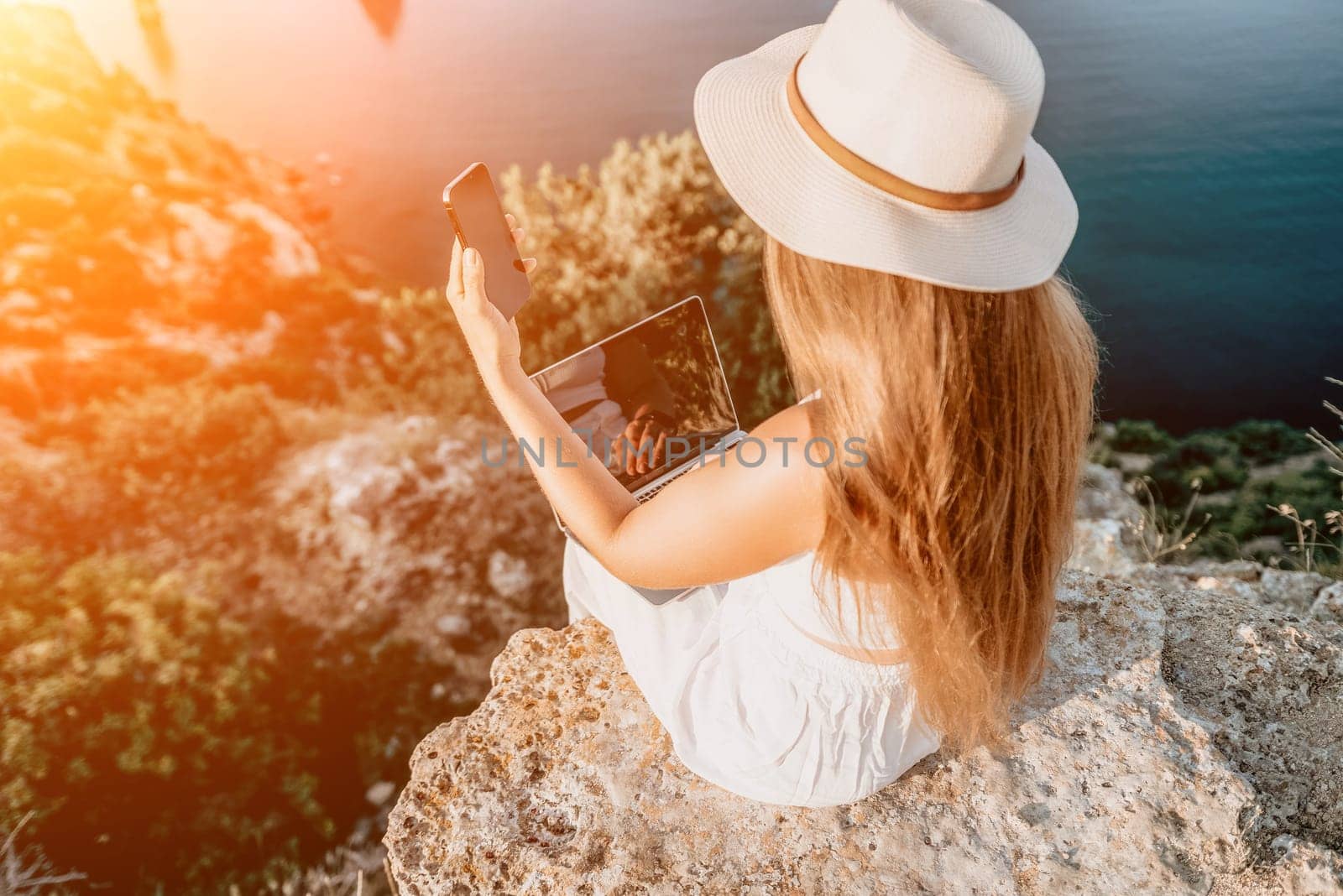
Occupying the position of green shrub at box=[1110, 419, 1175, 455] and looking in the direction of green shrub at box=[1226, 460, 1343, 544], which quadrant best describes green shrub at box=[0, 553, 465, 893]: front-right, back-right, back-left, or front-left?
back-right

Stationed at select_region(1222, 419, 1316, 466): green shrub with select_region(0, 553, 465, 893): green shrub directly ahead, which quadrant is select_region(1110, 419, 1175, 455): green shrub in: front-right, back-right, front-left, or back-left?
front-right

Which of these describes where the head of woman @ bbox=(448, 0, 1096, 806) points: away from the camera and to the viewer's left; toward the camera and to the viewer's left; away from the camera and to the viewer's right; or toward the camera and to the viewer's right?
away from the camera and to the viewer's left

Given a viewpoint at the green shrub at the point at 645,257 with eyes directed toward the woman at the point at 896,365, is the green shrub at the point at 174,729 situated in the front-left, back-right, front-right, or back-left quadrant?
front-right

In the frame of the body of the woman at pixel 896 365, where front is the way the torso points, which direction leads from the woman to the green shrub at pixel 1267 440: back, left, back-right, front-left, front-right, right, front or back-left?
right

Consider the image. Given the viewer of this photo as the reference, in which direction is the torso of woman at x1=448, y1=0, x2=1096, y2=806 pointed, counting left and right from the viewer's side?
facing away from the viewer and to the left of the viewer

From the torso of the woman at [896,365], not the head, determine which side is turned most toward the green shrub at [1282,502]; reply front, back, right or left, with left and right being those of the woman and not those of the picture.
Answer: right

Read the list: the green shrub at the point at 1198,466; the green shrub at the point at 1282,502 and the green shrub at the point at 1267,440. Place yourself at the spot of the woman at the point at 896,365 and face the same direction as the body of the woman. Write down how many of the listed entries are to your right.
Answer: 3

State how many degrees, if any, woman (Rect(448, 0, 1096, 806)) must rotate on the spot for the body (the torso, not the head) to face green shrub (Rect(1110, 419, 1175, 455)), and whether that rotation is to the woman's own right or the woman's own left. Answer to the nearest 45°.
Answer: approximately 90° to the woman's own right

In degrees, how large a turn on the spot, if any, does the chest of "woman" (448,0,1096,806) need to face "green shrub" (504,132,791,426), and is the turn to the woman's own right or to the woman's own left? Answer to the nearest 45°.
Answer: approximately 45° to the woman's own right

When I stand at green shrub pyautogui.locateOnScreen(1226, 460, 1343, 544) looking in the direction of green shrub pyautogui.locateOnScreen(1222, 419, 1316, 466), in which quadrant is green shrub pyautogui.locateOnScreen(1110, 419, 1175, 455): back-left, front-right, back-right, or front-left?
front-left

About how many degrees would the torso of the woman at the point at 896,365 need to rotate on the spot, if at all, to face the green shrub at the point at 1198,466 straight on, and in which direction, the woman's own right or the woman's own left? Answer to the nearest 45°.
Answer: approximately 90° to the woman's own right
